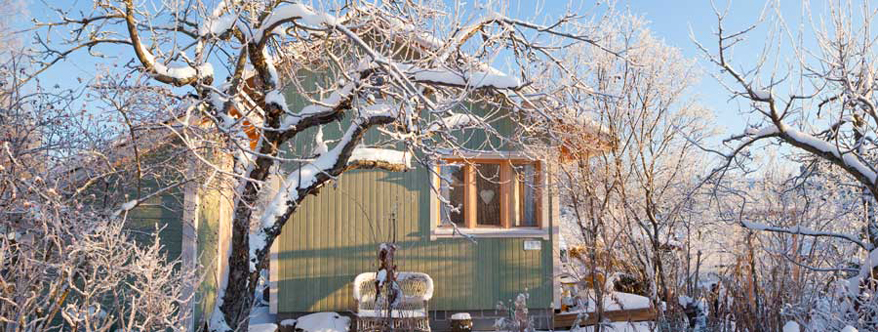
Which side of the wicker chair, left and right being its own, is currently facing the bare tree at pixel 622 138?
left

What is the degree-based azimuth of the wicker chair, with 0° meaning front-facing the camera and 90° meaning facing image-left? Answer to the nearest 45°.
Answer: approximately 0°

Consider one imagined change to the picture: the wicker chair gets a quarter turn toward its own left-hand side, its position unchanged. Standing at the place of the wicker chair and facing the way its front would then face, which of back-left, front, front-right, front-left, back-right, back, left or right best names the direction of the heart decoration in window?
front-left

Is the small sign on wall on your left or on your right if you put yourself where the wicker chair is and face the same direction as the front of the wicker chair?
on your left
